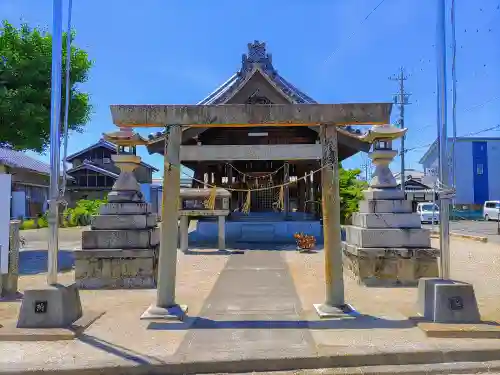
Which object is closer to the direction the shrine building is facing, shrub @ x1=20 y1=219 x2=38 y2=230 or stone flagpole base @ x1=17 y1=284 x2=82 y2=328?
the stone flagpole base

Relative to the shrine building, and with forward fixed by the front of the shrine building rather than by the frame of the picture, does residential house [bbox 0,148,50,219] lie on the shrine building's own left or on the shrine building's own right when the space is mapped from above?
on the shrine building's own right

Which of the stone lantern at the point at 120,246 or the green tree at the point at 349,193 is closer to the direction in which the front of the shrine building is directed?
the stone lantern

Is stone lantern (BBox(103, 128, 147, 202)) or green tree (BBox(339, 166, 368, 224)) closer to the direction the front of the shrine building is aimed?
the stone lantern

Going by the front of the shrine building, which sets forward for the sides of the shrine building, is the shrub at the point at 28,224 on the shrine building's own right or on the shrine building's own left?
on the shrine building's own right

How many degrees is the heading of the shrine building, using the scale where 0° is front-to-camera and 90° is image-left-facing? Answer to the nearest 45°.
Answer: approximately 0°

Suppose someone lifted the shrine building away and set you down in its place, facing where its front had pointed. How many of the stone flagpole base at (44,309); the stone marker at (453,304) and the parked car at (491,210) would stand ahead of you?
2

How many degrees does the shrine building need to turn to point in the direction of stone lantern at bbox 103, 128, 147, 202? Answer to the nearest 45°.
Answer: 0° — it already faces it

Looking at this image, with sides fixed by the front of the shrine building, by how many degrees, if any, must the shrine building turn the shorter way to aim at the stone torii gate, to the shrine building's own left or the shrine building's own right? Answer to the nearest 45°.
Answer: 0° — it already faces it
